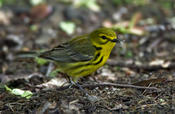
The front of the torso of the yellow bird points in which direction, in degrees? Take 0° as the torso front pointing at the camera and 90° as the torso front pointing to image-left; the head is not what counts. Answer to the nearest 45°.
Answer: approximately 270°

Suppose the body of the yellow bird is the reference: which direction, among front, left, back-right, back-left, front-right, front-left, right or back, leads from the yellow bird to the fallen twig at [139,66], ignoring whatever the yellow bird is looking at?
front-left
